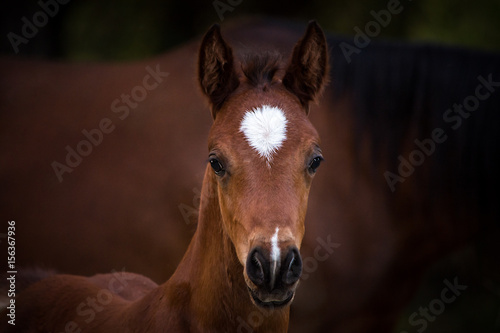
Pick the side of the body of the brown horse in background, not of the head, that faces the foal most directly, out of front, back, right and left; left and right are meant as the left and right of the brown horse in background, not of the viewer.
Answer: right

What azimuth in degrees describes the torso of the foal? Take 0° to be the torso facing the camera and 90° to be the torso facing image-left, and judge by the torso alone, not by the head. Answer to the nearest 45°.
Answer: approximately 315°

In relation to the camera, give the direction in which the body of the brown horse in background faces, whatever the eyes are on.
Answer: to the viewer's right
